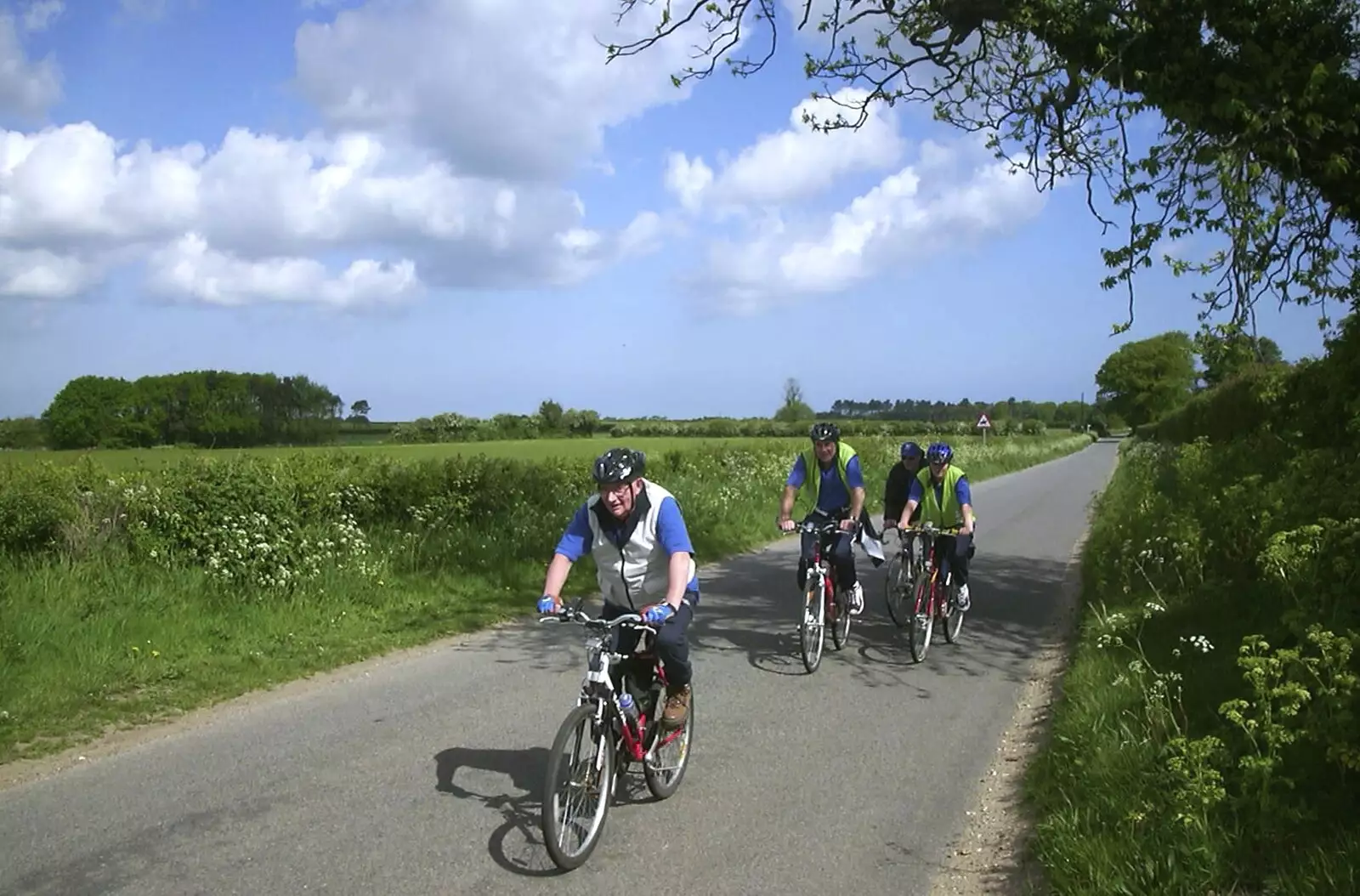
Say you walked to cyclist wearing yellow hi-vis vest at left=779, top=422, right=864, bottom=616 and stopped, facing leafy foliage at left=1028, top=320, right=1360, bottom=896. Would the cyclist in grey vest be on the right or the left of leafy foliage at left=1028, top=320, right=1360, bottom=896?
right

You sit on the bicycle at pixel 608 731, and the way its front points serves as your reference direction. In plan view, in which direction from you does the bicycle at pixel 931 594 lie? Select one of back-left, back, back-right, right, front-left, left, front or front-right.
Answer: back

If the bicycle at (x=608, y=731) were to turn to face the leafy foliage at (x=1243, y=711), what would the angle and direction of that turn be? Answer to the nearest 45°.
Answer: approximately 135° to its left

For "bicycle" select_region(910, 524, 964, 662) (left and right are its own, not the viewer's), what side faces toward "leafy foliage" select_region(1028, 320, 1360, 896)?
left

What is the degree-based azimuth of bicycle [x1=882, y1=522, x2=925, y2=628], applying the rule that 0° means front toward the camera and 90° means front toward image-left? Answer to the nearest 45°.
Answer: approximately 45°

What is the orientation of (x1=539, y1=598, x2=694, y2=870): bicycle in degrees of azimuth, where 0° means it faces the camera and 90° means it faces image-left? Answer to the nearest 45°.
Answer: approximately 45°
